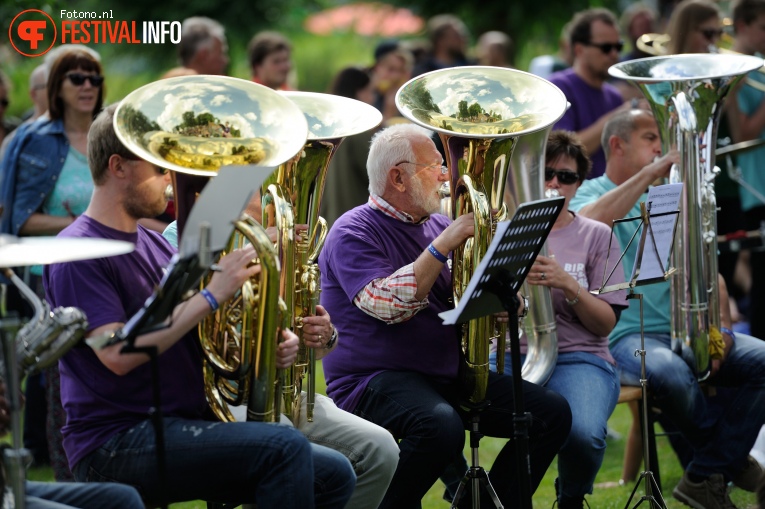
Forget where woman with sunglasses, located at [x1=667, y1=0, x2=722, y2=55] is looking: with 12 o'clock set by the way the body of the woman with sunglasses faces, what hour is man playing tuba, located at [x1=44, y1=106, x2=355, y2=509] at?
The man playing tuba is roughly at 2 o'clock from the woman with sunglasses.

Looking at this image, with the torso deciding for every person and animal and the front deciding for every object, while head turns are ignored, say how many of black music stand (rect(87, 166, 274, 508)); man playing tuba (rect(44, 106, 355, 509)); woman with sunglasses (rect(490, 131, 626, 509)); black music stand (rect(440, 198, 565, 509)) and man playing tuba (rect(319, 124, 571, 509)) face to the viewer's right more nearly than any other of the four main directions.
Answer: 2

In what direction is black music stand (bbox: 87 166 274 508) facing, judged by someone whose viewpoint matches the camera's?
facing away from the viewer and to the left of the viewer

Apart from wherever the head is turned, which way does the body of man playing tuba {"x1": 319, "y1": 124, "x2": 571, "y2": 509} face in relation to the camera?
to the viewer's right

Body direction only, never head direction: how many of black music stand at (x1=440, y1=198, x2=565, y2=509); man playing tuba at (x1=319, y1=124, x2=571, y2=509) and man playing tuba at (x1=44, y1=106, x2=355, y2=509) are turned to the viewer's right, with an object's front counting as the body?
2

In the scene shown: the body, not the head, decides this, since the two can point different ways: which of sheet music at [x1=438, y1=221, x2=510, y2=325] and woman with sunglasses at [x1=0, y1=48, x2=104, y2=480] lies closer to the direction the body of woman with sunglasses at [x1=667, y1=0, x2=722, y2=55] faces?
the sheet music

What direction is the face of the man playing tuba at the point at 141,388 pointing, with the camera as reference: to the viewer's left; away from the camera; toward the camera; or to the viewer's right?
to the viewer's right

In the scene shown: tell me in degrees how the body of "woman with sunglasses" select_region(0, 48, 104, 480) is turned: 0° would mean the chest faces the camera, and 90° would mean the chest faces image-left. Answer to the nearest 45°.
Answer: approximately 315°

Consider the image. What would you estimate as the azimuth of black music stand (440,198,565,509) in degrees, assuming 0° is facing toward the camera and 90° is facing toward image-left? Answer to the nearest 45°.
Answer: approximately 135°

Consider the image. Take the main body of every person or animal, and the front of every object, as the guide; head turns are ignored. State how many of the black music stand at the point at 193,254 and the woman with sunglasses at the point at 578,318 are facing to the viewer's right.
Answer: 0

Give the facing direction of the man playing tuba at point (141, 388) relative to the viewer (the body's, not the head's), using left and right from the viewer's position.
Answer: facing to the right of the viewer

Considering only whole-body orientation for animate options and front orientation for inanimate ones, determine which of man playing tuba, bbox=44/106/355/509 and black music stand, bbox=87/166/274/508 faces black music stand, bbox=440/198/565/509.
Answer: the man playing tuba

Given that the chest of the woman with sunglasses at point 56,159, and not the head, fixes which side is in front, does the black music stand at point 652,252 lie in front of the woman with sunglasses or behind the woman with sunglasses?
in front
